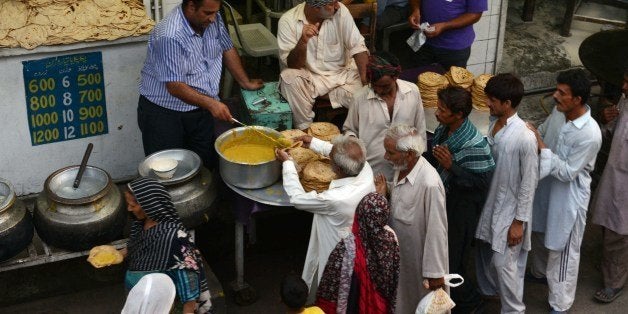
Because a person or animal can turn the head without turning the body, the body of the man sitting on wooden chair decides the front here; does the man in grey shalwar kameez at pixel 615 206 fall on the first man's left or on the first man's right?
on the first man's left

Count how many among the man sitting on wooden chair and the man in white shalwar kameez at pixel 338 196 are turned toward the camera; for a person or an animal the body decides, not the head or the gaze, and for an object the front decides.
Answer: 1

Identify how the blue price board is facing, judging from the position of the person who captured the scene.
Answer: facing the viewer

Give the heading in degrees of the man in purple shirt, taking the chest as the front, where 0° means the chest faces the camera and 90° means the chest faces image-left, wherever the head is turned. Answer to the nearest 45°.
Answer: approximately 45°

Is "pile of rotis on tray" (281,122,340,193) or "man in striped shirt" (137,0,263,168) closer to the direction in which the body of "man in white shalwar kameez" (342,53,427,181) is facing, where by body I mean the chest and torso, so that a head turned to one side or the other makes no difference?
the pile of rotis on tray

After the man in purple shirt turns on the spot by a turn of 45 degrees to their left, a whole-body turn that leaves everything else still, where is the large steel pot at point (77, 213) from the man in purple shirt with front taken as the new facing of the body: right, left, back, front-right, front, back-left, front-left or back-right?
front-right

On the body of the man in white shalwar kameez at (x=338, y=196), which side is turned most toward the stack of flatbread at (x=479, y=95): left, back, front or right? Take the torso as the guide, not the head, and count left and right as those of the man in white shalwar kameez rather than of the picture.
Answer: right

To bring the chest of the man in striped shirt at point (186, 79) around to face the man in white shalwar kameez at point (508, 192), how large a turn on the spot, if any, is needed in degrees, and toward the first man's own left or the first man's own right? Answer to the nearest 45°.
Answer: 0° — they already face them

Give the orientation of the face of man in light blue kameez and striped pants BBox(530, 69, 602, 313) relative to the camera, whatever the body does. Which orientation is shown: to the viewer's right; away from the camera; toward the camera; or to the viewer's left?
to the viewer's left

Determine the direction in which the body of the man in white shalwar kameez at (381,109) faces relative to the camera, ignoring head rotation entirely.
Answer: toward the camera

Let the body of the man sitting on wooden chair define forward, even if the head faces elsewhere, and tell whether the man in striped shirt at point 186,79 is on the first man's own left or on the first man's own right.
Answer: on the first man's own right
